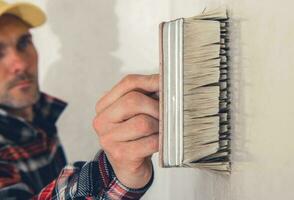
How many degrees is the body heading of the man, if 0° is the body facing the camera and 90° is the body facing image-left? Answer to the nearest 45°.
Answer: approximately 315°
